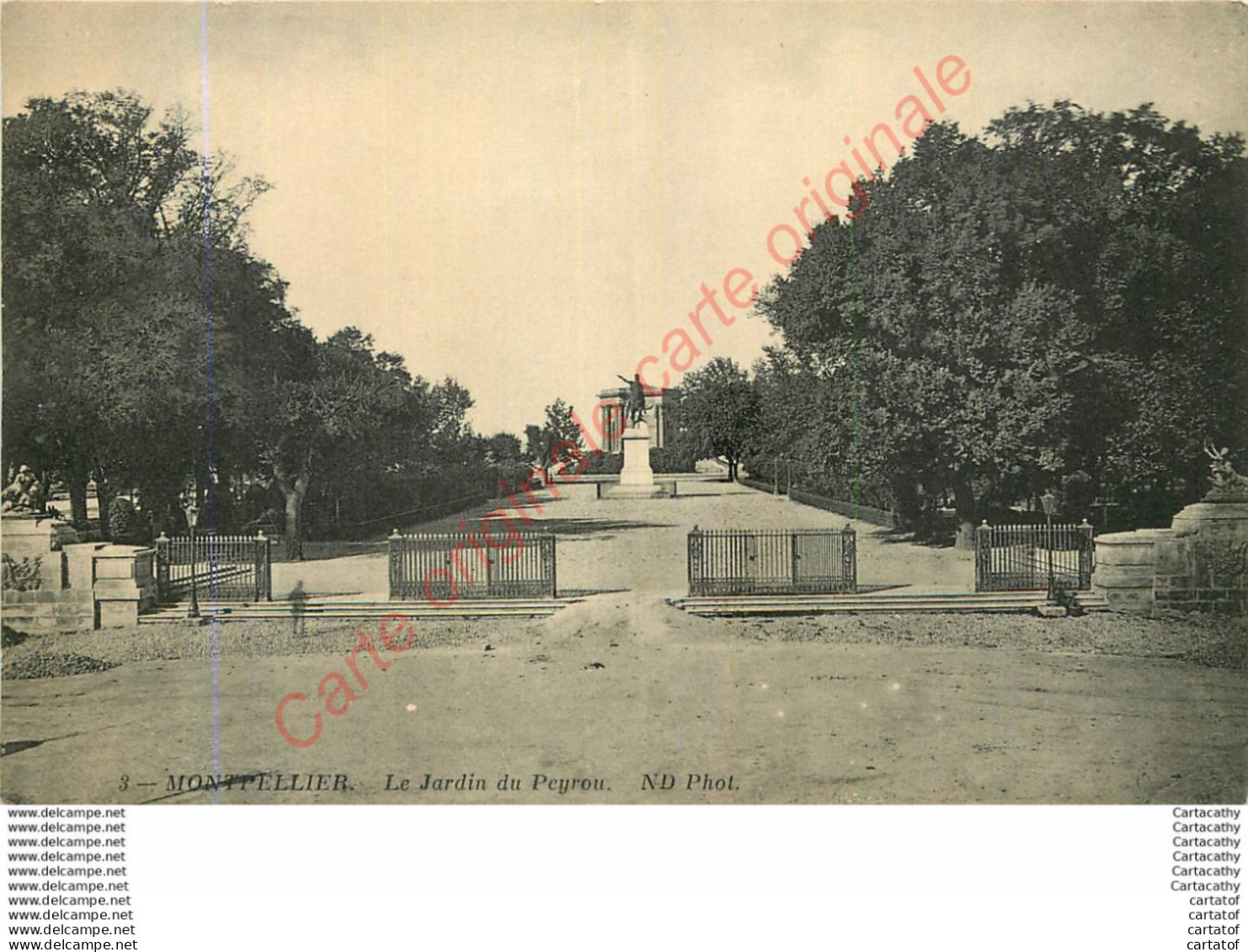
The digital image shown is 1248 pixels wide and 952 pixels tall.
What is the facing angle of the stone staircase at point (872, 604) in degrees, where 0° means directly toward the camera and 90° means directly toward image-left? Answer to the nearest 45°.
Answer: approximately 0°

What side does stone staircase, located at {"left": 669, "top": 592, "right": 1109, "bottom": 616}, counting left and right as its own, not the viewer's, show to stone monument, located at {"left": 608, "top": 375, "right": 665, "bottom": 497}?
back

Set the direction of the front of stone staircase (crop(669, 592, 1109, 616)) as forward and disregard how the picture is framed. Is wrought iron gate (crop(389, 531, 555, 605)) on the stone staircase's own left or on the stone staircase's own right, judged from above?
on the stone staircase's own right

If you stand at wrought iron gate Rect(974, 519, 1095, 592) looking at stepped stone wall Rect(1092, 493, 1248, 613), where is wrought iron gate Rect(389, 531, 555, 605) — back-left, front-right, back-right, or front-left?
back-right

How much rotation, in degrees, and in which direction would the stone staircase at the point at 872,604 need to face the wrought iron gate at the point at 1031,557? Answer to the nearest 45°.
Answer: approximately 135° to its left

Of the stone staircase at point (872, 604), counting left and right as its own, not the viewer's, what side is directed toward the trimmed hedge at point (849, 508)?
back

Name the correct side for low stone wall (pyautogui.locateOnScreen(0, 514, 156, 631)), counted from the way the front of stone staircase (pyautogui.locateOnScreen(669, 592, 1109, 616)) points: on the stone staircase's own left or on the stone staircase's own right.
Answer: on the stone staircase's own right

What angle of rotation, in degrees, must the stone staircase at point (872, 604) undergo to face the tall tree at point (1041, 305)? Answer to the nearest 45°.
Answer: approximately 135° to its left

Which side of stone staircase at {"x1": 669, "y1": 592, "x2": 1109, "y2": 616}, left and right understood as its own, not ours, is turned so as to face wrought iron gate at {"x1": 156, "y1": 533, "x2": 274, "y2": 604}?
right

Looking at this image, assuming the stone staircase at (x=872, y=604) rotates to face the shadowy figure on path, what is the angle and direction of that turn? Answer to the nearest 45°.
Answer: approximately 90° to its right
